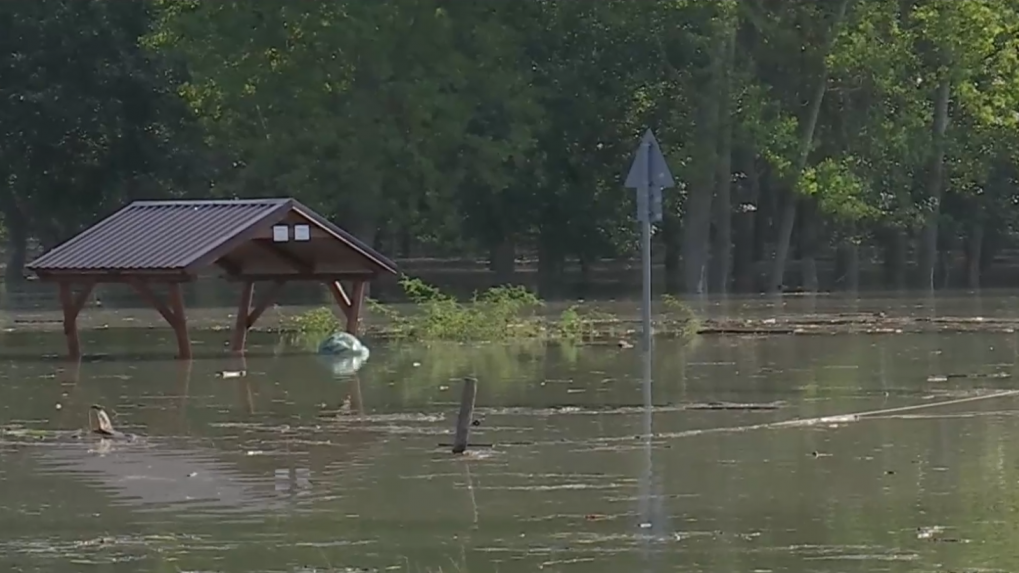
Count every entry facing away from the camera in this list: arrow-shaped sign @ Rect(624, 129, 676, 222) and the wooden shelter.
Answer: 1

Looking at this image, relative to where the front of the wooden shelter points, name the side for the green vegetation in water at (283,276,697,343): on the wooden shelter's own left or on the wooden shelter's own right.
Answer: on the wooden shelter's own left

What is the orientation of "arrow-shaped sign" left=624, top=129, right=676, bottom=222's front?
away from the camera

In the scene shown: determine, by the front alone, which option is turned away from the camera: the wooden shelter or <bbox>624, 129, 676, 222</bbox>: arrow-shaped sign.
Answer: the arrow-shaped sign

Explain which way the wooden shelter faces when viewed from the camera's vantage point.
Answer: facing the viewer and to the right of the viewer

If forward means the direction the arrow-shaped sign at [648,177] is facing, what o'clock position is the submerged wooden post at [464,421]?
The submerged wooden post is roughly at 7 o'clock from the arrow-shaped sign.

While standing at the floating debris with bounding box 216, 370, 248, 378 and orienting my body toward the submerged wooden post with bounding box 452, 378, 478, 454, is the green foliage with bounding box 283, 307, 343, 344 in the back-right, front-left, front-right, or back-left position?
back-left

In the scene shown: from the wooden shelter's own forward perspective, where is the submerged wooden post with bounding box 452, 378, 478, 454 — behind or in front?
in front
